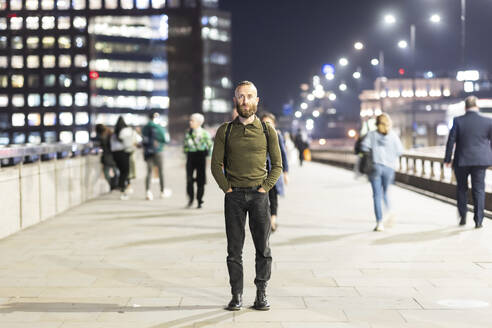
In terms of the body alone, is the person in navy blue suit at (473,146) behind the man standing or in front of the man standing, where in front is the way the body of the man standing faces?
behind

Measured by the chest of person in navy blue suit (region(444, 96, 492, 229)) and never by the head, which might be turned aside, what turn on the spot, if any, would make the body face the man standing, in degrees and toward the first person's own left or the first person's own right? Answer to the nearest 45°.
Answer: approximately 180°

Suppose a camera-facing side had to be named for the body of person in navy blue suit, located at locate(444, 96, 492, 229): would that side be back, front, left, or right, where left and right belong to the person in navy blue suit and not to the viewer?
back

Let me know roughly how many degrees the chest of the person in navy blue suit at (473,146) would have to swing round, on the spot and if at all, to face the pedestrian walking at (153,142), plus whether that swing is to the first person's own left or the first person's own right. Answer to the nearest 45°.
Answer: approximately 45° to the first person's own left

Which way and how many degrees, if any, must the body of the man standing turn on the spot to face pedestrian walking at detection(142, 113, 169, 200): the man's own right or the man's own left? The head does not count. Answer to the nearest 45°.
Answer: approximately 180°

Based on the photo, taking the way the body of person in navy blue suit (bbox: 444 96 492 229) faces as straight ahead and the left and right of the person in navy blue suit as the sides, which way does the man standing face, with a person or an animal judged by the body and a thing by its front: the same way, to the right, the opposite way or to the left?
the opposite way

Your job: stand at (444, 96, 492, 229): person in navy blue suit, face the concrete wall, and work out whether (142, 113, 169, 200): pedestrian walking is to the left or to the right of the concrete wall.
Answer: right

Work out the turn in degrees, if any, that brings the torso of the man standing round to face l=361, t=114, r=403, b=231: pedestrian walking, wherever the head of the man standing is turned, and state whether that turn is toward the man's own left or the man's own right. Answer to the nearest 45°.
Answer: approximately 180°

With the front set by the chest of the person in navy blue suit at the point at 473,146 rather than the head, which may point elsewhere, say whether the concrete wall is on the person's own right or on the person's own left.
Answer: on the person's own left

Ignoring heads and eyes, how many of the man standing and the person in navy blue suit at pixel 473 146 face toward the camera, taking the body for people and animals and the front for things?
1

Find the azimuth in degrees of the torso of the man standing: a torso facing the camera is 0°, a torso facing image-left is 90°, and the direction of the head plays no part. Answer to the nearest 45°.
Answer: approximately 0°

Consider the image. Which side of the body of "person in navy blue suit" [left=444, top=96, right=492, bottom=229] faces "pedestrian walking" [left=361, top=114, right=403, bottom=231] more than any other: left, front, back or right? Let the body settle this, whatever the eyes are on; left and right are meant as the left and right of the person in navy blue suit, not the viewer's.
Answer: left
